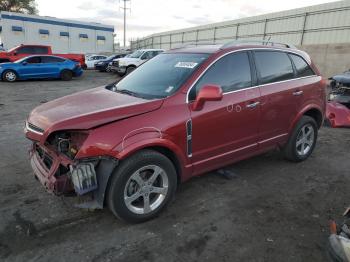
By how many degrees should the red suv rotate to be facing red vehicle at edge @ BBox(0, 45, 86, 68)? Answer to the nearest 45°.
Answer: approximately 90° to its right

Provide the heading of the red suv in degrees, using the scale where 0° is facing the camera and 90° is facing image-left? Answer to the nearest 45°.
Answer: approximately 45°

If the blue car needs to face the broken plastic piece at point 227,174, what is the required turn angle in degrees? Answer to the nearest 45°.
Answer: approximately 90° to its left

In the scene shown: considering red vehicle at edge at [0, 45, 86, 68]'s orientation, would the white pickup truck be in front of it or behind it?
behind

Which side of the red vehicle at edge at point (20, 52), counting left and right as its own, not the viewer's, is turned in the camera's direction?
left

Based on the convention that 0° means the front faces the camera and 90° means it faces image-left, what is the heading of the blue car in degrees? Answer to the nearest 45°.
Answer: approximately 90°

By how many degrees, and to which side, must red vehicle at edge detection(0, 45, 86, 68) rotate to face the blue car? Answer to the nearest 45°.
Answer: approximately 90° to its left
